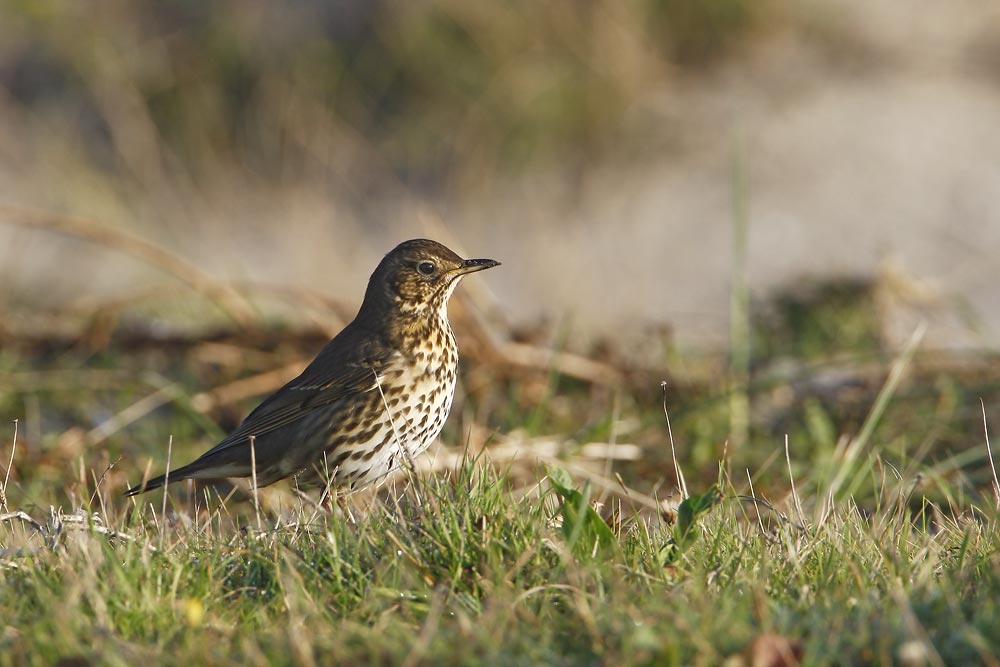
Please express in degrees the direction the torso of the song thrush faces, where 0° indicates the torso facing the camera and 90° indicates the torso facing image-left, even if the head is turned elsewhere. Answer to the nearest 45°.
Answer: approximately 270°
